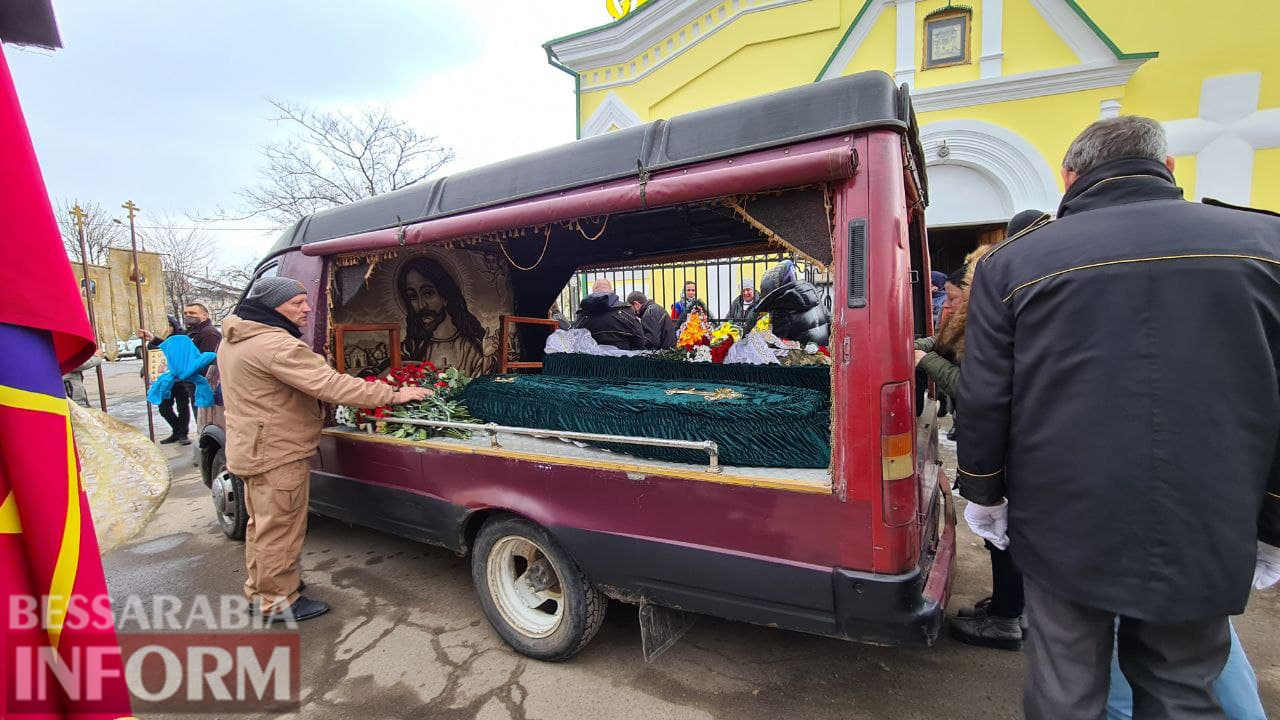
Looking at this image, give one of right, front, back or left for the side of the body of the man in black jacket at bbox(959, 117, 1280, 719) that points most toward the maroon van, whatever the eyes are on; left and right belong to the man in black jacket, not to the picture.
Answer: left

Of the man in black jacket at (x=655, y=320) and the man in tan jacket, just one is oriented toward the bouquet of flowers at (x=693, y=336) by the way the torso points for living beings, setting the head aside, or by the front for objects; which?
the man in tan jacket

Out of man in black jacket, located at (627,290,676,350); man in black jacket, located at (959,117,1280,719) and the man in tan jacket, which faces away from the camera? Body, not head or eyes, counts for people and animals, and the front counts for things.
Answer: man in black jacket, located at (959,117,1280,719)

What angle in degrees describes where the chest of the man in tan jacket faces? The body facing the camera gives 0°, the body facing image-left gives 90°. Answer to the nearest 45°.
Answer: approximately 270°

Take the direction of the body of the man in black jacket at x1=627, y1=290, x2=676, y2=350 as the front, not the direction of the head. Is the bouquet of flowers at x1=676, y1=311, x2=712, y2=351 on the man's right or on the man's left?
on the man's left

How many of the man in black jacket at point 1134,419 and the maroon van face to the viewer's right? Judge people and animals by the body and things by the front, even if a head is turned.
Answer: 0

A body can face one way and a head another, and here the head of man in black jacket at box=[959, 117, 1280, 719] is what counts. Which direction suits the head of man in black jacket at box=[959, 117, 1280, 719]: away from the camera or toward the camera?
away from the camera

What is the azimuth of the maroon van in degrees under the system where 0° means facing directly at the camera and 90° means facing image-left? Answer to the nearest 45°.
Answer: approximately 135°

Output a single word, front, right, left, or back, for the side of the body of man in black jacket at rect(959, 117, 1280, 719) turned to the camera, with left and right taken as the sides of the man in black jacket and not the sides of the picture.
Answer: back

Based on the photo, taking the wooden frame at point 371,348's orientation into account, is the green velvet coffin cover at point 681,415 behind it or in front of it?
in front

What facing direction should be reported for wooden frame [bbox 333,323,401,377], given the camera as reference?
facing the viewer

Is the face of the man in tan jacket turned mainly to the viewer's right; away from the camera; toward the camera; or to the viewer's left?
to the viewer's right

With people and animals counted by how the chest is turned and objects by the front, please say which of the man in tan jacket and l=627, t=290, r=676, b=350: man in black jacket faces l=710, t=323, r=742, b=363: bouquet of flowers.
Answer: the man in tan jacket

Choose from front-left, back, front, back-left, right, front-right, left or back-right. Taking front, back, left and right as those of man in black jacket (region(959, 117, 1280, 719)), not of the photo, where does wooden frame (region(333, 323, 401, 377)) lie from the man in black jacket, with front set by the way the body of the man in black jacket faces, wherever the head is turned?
left

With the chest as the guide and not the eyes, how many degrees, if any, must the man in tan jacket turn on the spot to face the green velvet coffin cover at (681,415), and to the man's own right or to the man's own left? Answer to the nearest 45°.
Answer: approximately 45° to the man's own right
